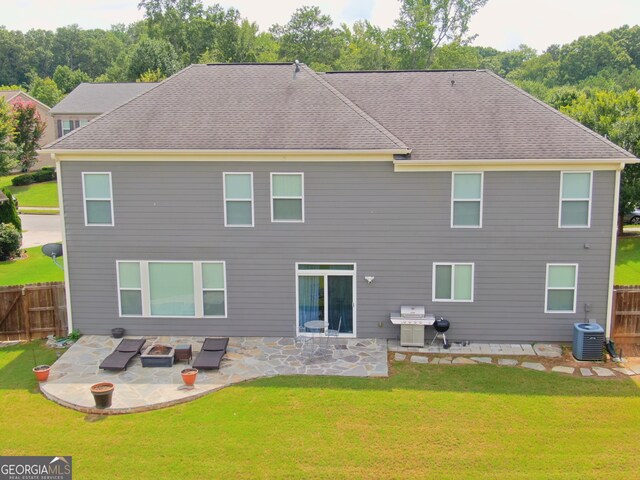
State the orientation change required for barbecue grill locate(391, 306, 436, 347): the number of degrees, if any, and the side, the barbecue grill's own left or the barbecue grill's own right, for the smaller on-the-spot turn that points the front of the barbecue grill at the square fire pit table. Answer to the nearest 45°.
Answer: approximately 90° to the barbecue grill's own right

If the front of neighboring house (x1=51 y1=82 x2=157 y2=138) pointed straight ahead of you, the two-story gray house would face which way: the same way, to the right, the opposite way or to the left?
the opposite way

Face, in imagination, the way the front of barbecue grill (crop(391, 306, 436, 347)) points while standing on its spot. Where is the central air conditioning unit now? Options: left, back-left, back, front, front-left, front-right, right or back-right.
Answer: left

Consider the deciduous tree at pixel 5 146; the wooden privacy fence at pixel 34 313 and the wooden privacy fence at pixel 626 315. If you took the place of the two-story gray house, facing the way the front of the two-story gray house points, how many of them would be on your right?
1

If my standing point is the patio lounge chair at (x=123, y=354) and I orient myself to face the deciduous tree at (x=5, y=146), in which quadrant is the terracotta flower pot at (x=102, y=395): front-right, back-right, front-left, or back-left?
back-left

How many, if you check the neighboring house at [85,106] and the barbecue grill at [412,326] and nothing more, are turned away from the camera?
0

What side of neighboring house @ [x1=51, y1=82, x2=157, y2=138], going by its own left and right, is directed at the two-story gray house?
front

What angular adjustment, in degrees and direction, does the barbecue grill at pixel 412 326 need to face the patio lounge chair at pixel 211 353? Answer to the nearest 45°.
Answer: approximately 90° to its right

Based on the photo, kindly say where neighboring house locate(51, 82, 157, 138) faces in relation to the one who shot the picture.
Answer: facing the viewer

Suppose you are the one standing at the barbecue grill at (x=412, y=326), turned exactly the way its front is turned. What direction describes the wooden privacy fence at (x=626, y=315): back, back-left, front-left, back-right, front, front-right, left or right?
left

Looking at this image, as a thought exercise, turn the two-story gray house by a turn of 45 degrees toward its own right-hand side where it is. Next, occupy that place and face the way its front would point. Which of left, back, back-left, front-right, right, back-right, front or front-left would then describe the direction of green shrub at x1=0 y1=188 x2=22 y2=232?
left

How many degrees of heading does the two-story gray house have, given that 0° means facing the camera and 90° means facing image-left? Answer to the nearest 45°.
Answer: approximately 180°

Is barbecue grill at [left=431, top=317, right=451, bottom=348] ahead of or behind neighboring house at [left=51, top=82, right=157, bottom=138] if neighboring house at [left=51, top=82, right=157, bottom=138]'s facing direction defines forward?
ahead

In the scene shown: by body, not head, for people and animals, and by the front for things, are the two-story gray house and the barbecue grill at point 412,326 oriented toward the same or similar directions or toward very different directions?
very different directions

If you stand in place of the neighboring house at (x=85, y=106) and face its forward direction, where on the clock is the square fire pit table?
The square fire pit table is roughly at 12 o'clock from the neighboring house.

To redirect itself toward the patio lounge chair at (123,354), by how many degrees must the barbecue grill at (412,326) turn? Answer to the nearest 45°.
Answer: approximately 90° to its right

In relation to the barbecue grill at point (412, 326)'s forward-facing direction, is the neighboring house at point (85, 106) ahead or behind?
behind

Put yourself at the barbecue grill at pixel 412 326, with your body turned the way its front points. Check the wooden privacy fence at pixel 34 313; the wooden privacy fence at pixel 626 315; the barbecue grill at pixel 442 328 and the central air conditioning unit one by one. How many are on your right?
1

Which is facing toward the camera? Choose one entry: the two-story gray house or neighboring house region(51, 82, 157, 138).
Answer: the neighboring house

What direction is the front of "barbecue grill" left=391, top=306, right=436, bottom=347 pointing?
toward the camera
